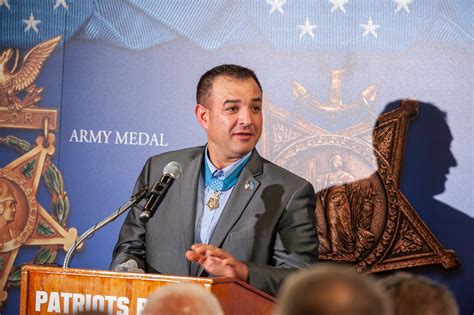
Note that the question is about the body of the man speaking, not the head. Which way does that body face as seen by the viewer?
toward the camera

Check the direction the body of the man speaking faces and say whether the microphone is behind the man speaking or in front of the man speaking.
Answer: in front

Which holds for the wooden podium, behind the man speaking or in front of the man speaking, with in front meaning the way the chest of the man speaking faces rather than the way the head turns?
in front

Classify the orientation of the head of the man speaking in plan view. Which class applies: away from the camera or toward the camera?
toward the camera
